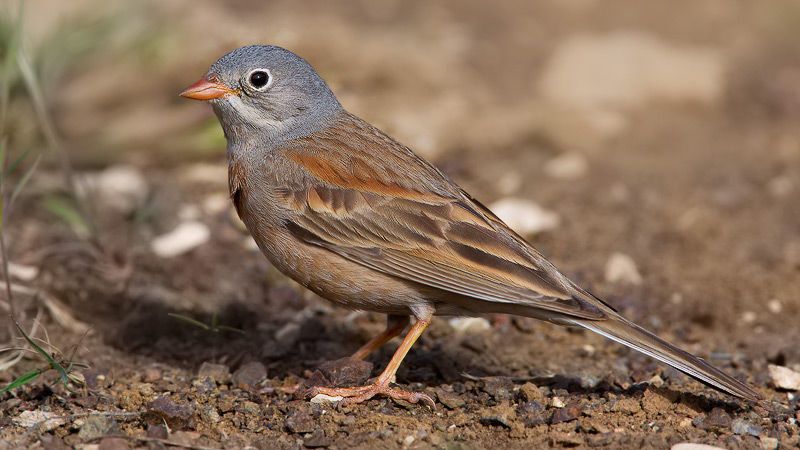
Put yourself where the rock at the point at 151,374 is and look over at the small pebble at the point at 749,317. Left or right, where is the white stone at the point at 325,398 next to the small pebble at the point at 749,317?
right

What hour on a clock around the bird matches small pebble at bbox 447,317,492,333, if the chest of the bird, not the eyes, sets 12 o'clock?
The small pebble is roughly at 4 o'clock from the bird.

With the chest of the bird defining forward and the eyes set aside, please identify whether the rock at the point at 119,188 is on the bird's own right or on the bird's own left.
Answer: on the bird's own right

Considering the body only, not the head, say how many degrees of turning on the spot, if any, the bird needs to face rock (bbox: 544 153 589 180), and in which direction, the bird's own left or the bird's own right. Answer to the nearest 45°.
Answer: approximately 90° to the bird's own right

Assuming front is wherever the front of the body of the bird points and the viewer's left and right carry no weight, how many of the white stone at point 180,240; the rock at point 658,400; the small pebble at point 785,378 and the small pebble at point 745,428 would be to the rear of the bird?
3

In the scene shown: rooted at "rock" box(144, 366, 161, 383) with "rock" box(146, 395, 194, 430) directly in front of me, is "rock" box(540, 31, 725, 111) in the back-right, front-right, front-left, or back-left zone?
back-left

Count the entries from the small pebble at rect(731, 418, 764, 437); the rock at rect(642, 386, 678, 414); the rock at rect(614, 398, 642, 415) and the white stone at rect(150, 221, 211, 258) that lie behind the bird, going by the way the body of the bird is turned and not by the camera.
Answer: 3

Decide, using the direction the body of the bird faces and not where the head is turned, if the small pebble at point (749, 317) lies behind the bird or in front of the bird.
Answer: behind

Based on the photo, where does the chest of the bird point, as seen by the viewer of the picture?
to the viewer's left

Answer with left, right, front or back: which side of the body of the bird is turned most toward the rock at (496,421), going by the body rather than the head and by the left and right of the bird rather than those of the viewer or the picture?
back

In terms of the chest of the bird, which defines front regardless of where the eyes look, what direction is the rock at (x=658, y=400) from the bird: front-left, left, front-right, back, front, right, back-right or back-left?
back

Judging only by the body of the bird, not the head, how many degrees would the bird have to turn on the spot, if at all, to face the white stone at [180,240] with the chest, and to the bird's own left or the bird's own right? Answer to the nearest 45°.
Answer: approximately 45° to the bird's own right

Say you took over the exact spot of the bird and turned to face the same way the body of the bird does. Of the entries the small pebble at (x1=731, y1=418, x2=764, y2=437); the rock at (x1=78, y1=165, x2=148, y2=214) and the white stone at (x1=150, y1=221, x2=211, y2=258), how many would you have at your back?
1

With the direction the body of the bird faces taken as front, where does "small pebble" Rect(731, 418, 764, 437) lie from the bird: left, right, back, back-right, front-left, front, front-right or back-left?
back

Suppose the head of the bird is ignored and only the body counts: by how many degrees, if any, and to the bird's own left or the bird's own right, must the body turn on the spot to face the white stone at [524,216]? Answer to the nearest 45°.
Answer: approximately 90° to the bird's own right
